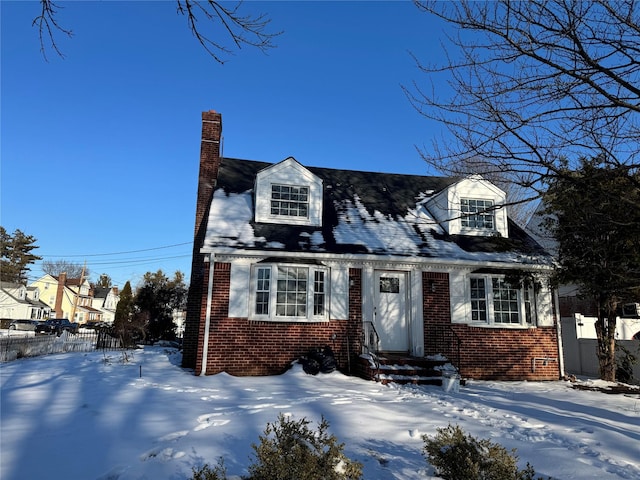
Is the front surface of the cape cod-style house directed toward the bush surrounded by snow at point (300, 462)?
yes

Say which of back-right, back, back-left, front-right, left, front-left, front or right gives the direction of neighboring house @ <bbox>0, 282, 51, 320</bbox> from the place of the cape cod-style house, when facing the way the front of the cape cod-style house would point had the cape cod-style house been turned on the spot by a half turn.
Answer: front-left

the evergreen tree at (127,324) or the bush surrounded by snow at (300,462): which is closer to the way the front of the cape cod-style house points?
the bush surrounded by snow

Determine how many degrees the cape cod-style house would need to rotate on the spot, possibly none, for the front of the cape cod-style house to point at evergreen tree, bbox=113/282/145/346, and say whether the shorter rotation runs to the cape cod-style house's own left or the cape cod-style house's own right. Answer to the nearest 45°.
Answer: approximately 135° to the cape cod-style house's own right

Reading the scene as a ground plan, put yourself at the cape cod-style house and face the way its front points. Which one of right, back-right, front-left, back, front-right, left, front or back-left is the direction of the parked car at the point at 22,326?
back-right

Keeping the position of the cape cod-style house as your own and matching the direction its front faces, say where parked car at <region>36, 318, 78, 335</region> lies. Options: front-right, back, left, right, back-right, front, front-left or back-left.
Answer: back-right

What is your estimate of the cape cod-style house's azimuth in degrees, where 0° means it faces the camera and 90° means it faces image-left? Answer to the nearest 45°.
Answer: approximately 0°

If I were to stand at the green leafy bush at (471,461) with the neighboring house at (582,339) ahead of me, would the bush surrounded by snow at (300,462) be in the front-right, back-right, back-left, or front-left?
back-left
